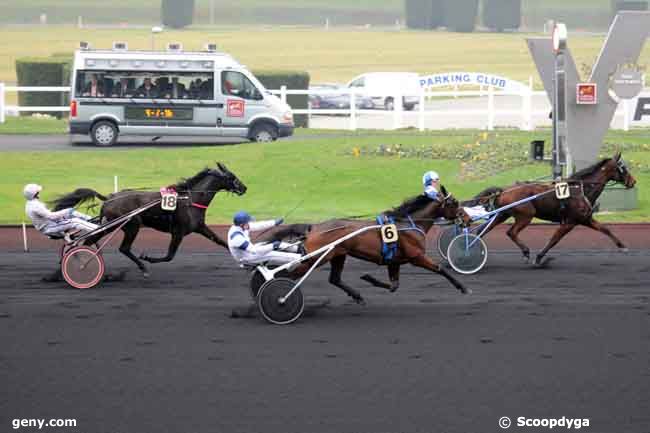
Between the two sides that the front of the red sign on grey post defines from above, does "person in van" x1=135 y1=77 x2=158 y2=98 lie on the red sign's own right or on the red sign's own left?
on the red sign's own right

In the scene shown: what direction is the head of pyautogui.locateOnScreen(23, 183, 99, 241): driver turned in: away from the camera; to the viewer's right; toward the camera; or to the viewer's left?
to the viewer's right

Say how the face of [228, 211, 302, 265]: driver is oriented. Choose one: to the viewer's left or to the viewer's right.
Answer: to the viewer's right

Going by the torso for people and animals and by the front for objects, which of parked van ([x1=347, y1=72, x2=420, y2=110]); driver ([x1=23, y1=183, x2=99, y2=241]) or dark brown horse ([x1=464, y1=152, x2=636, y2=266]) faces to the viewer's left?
the parked van

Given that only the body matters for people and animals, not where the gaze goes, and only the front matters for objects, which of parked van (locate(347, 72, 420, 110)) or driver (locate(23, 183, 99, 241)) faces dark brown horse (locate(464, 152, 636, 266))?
the driver

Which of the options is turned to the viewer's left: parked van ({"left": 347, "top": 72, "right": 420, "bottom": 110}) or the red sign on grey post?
the parked van

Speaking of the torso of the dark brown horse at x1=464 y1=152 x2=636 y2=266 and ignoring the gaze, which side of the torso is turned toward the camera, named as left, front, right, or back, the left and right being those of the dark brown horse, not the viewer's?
right

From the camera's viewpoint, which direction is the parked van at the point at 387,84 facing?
to the viewer's left

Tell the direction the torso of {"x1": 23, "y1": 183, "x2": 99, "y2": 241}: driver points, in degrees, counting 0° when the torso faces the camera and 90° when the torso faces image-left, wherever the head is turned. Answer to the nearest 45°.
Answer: approximately 270°

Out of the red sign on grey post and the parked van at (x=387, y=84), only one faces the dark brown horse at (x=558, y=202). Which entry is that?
the red sign on grey post

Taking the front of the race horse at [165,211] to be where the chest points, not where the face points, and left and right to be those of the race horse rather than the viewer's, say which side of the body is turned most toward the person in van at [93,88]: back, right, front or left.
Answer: left
